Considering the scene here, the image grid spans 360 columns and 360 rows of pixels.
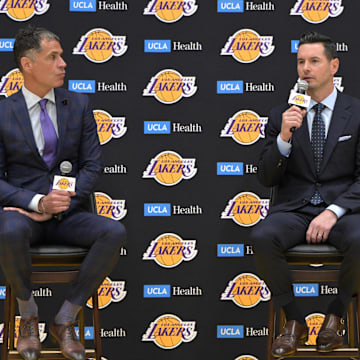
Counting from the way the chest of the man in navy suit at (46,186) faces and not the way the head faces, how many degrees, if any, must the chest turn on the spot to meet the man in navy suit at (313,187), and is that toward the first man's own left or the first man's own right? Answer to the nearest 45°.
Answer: approximately 90° to the first man's own left

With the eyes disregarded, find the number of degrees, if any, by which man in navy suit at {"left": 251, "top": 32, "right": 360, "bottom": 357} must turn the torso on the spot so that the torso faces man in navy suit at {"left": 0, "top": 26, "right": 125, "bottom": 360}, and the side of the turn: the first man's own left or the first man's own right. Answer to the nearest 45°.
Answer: approximately 90° to the first man's own right

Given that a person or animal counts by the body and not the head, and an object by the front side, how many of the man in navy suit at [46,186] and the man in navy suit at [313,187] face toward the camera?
2

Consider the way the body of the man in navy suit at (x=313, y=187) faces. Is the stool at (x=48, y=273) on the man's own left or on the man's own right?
on the man's own right

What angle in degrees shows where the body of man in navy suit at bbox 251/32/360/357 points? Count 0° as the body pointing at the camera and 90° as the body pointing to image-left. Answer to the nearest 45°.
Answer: approximately 0°

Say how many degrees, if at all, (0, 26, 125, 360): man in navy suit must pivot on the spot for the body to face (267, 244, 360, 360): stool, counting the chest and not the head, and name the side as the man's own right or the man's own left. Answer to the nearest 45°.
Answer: approximately 90° to the man's own left
